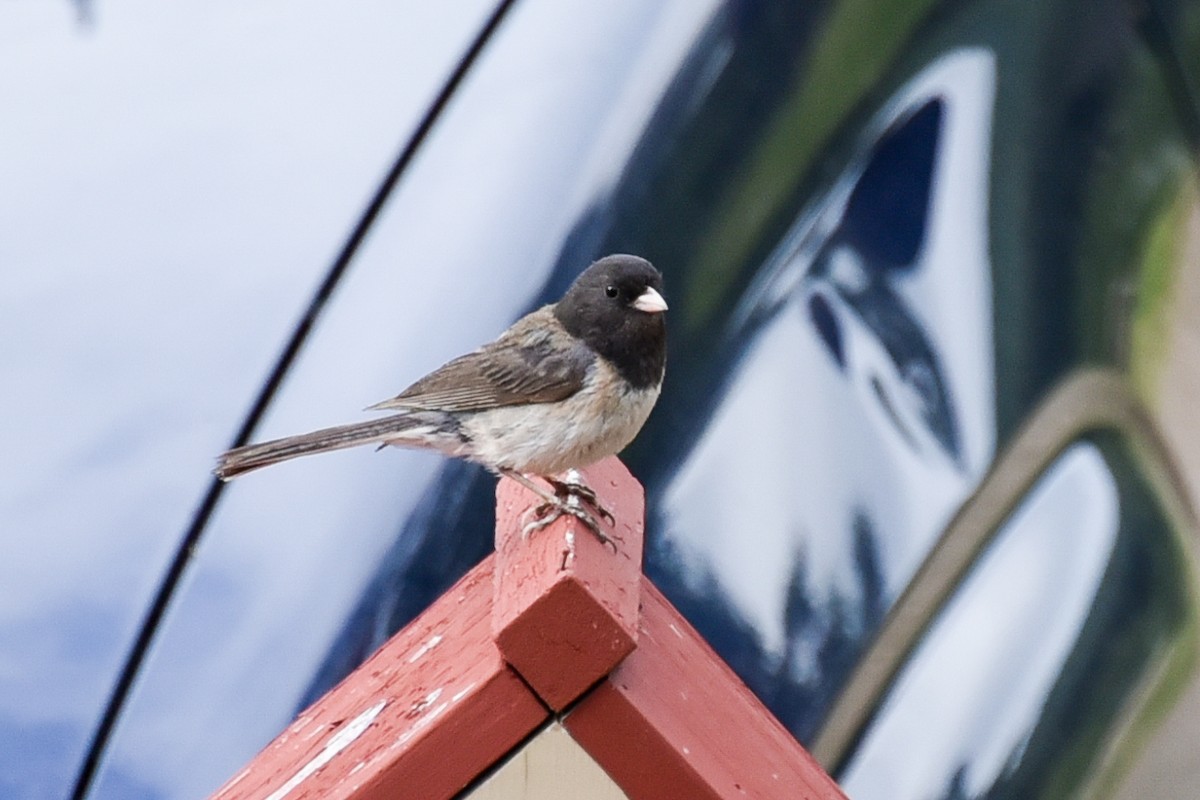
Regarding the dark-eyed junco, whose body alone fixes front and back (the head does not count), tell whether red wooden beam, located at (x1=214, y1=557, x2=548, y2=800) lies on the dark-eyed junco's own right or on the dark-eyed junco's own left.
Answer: on the dark-eyed junco's own right

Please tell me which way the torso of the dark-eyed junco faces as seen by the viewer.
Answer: to the viewer's right
